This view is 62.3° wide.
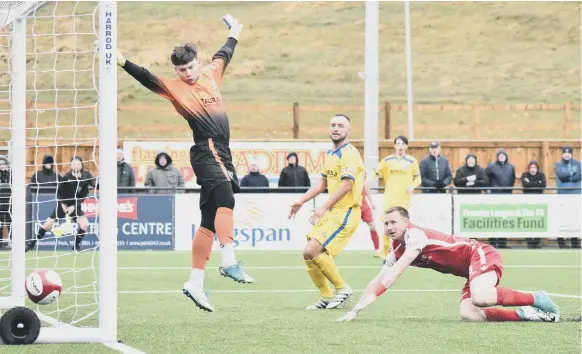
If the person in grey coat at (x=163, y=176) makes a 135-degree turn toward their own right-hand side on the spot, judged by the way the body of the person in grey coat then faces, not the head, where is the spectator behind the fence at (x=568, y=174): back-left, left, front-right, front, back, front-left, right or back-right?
back-right

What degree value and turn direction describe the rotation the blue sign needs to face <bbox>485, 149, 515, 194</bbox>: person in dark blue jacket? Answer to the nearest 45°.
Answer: approximately 90° to its left

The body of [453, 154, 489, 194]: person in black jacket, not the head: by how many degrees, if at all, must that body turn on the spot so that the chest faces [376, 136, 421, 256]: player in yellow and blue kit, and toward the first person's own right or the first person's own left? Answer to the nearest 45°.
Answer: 0° — they already face them

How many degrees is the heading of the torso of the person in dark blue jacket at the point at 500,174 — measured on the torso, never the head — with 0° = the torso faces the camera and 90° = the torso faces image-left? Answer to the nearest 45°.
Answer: approximately 0°

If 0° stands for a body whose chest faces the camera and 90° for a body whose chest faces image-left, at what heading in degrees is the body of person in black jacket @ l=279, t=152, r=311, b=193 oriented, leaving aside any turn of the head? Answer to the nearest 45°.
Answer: approximately 0°

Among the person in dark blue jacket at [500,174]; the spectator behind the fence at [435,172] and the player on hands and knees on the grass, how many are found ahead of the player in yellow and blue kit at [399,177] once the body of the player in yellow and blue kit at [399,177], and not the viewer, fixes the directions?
1

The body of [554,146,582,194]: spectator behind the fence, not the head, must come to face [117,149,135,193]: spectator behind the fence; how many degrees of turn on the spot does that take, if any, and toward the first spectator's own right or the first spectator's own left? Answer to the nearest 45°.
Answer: approximately 45° to the first spectator's own right

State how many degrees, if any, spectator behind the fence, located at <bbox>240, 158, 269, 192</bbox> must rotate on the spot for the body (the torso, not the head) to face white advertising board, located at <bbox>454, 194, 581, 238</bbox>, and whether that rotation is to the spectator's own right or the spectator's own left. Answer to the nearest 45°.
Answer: approximately 90° to the spectator's own left

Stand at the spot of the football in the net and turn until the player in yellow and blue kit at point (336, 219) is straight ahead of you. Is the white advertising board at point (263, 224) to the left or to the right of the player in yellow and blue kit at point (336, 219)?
left
